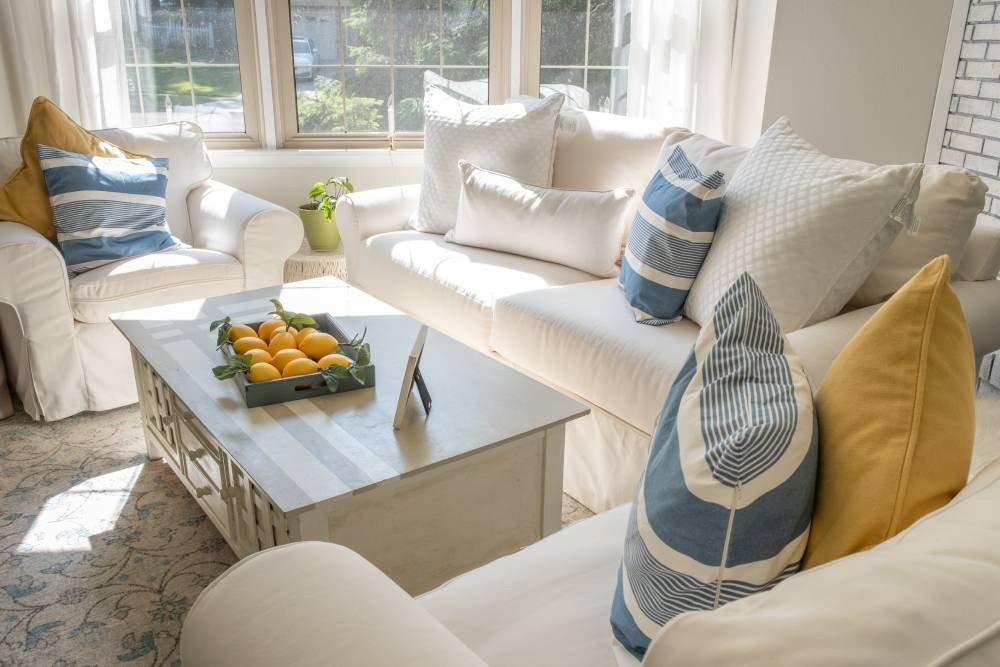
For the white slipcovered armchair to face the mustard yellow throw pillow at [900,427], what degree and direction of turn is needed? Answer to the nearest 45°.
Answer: approximately 45° to its right

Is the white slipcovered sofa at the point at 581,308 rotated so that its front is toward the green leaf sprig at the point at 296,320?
yes

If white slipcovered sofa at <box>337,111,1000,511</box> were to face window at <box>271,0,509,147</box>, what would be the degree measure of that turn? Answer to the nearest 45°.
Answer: approximately 90° to its right

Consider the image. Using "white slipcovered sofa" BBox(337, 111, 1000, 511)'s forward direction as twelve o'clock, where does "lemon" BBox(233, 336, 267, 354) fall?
The lemon is roughly at 12 o'clock from the white slipcovered sofa.

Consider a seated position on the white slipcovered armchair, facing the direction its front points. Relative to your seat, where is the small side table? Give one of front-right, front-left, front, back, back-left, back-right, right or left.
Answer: left

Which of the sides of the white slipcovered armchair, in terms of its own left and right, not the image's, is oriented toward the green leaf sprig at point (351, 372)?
front

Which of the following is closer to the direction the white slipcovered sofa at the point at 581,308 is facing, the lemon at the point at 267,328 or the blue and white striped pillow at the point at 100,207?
the lemon

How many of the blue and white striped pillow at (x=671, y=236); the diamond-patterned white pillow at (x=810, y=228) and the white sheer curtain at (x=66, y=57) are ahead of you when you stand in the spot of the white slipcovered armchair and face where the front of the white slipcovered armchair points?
2

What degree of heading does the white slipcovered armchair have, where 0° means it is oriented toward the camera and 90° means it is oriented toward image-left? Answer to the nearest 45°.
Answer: approximately 315°

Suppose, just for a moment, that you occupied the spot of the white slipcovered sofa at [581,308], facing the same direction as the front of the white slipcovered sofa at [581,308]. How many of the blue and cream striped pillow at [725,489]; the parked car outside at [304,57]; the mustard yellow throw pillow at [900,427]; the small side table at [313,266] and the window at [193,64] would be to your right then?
3

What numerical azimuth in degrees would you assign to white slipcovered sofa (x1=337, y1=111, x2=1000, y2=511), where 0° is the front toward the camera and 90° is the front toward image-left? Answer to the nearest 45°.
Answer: approximately 45°

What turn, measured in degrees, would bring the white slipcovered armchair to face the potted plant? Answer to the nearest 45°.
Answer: approximately 90° to its left

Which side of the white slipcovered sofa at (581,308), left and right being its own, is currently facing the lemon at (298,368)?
front

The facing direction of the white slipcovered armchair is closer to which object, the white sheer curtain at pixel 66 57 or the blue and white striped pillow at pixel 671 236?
the blue and white striped pillow
